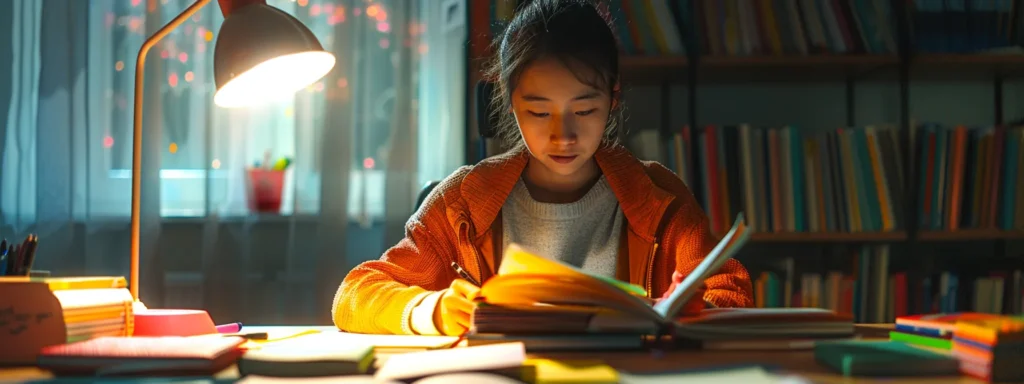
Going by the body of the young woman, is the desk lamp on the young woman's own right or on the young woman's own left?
on the young woman's own right

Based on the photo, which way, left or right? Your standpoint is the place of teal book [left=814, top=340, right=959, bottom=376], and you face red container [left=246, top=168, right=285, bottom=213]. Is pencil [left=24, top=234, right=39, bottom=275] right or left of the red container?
left

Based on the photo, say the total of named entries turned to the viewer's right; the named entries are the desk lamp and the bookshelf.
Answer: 1

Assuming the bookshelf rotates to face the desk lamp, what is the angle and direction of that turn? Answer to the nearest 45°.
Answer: approximately 45° to its right

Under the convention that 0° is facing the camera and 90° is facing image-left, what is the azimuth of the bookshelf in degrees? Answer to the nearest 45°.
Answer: approximately 0°

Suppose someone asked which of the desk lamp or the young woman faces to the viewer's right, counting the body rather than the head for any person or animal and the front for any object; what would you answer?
the desk lamp

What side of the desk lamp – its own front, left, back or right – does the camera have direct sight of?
right

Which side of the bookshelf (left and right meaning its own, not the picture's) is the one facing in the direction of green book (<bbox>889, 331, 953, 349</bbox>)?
front

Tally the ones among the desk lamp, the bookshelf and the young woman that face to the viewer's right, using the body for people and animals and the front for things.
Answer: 1

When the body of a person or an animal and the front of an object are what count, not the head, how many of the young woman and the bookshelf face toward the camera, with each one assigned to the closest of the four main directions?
2
